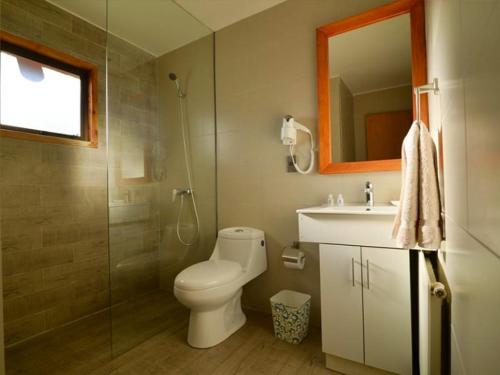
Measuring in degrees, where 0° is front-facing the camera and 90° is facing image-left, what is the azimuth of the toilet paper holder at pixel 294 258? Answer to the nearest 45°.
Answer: approximately 45°

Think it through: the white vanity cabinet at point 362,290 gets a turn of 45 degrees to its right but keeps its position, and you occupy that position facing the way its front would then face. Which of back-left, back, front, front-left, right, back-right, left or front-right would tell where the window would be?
front

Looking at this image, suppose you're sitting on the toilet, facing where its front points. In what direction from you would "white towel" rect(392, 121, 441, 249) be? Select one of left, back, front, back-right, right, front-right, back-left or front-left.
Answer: left

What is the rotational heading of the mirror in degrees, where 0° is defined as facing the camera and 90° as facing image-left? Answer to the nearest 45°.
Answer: approximately 45°

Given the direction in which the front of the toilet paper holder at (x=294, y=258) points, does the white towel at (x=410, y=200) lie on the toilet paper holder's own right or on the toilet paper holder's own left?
on the toilet paper holder's own left

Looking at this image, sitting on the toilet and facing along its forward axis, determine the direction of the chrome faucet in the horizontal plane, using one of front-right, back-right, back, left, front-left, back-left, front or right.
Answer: back-left

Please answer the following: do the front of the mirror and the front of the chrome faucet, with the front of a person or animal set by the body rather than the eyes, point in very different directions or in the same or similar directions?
same or similar directions

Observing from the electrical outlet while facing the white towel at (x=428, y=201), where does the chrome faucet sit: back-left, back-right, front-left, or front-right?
front-left

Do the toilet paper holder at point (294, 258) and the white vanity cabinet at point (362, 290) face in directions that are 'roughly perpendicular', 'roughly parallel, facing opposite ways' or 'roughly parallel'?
roughly parallel

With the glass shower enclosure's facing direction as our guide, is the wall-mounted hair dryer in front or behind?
in front

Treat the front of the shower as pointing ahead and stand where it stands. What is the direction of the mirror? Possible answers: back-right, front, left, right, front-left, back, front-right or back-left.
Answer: left

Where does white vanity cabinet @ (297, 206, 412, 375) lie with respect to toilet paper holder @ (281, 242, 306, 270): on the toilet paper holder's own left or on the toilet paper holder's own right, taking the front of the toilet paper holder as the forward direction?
on the toilet paper holder's own left
